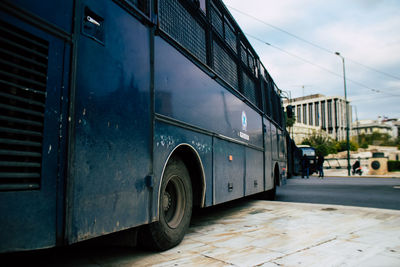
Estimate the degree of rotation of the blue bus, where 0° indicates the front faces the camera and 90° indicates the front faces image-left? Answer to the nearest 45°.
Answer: approximately 225°
